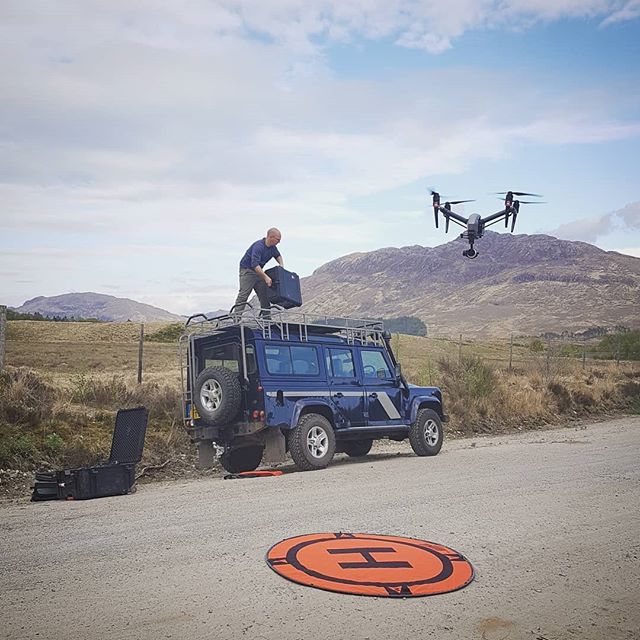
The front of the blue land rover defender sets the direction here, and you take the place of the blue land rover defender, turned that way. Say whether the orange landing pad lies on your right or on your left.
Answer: on your right

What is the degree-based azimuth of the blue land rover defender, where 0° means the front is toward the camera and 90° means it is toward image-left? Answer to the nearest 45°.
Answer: approximately 225°

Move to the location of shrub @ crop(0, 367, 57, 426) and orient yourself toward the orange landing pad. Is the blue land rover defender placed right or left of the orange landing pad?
left

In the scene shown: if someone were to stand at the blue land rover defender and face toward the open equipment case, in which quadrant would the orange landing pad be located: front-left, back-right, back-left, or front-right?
front-left

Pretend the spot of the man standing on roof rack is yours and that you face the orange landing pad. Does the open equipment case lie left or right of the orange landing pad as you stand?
right

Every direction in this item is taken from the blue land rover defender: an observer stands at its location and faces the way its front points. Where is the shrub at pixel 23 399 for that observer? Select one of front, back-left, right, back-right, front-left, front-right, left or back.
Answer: back-left

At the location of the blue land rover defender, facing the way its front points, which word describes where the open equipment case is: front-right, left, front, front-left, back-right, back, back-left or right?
back
